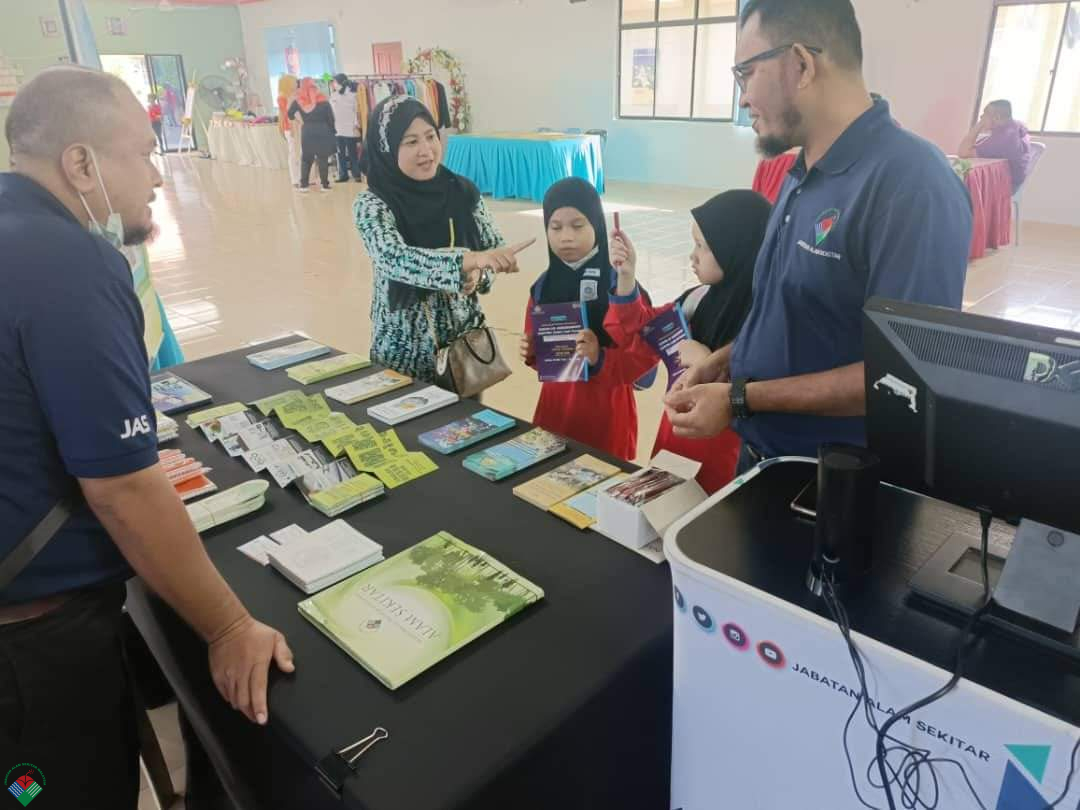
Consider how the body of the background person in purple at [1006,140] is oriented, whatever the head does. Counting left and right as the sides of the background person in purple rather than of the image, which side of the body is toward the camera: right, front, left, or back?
left

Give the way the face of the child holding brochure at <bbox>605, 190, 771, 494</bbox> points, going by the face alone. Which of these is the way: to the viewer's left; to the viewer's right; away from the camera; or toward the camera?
to the viewer's left

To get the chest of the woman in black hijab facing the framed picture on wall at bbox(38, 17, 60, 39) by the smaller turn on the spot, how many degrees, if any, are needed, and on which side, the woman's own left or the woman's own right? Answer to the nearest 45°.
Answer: approximately 180°

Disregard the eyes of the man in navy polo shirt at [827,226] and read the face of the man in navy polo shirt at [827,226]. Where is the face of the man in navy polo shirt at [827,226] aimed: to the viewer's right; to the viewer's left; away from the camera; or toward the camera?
to the viewer's left

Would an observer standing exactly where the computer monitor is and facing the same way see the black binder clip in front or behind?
behind

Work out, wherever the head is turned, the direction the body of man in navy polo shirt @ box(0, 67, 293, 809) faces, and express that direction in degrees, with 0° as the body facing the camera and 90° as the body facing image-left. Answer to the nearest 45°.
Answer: approximately 225°

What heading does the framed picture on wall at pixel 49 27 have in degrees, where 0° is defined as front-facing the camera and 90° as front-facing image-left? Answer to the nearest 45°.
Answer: approximately 0°

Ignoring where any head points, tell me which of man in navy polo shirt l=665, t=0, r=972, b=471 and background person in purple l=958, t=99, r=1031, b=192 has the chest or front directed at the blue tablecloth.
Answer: the background person in purple

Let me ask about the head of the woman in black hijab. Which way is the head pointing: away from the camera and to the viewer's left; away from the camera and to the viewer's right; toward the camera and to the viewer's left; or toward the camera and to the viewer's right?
toward the camera and to the viewer's right

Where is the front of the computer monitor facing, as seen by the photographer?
facing away from the viewer and to the right of the viewer
